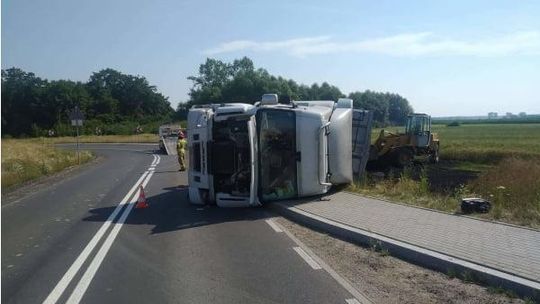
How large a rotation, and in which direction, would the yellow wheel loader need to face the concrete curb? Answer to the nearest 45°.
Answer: approximately 45° to its left

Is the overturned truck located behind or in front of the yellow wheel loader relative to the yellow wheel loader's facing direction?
in front

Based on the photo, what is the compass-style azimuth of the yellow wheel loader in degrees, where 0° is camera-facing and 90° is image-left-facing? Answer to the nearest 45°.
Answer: approximately 45°
